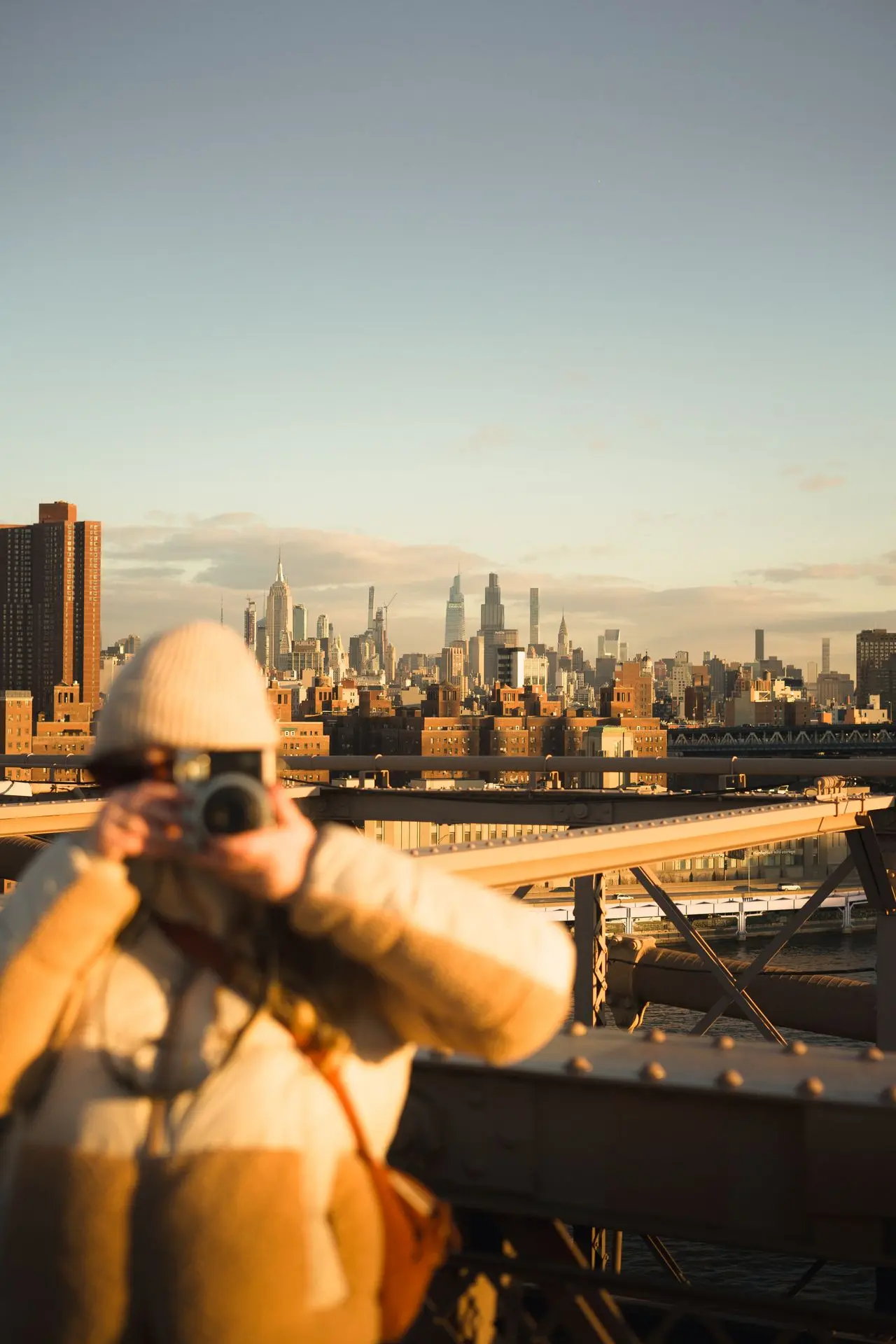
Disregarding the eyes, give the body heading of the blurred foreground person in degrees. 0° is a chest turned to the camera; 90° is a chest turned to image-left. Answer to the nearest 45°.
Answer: approximately 0°
